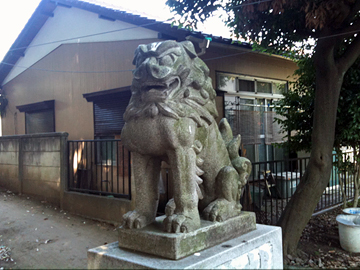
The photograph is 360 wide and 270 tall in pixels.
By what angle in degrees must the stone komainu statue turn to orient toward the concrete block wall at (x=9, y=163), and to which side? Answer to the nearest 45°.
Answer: approximately 90° to its right

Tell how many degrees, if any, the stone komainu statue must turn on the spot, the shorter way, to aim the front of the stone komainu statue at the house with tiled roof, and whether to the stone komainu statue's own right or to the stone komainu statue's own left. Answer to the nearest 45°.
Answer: approximately 135° to the stone komainu statue's own right

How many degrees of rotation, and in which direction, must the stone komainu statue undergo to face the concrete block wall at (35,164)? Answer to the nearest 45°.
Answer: approximately 90° to its right

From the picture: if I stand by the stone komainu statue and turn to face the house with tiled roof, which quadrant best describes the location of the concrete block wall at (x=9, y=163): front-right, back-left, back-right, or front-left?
front-left
